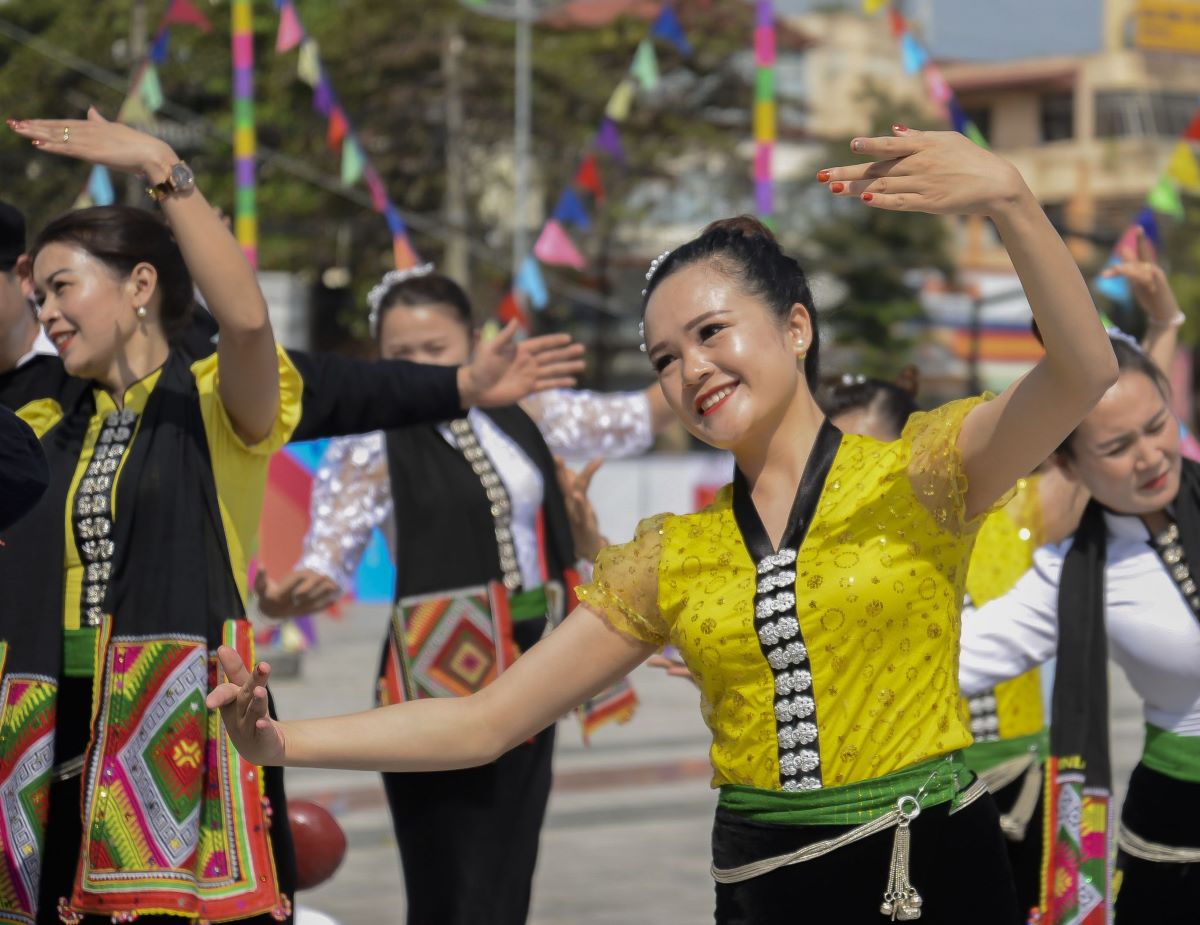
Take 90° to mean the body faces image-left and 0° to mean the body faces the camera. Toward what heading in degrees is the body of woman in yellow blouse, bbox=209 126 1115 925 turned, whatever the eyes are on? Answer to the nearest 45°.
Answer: approximately 0°

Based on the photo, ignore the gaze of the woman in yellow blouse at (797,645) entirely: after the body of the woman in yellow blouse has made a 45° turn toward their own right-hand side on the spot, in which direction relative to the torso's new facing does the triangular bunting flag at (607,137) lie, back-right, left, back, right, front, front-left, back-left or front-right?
back-right

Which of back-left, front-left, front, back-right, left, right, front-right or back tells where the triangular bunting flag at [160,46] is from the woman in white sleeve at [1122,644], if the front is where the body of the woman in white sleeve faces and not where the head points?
back

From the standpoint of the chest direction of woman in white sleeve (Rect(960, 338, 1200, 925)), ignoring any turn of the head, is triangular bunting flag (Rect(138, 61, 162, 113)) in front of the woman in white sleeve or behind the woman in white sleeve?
behind

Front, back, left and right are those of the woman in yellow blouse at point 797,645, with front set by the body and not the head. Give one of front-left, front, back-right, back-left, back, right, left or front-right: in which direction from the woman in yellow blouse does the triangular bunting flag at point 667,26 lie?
back

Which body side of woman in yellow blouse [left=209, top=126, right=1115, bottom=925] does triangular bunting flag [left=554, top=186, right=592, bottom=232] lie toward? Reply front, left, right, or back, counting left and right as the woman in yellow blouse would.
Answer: back

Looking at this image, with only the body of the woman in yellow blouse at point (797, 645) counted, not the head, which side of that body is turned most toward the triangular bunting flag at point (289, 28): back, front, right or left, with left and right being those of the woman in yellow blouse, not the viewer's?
back
